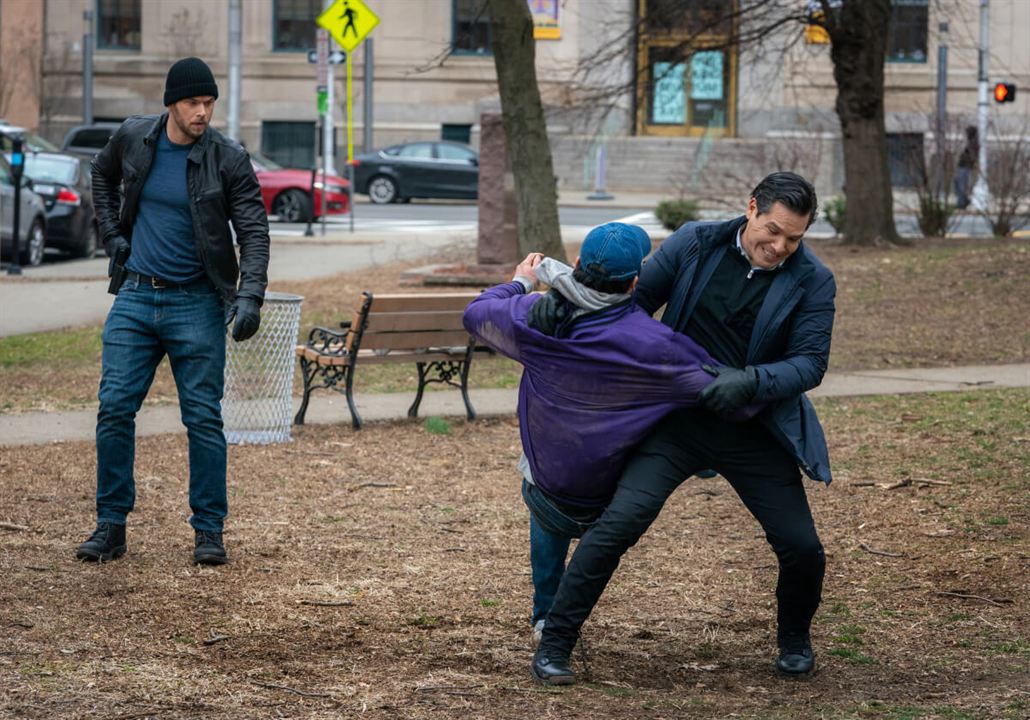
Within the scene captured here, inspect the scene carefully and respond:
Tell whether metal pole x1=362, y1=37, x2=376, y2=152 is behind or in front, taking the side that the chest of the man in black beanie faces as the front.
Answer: behind

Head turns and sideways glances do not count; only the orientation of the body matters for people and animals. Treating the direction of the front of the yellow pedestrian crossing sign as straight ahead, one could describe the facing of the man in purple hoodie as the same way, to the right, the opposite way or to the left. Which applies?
the opposite way

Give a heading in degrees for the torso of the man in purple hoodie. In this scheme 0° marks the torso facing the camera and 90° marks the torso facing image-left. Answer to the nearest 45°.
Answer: approximately 180°

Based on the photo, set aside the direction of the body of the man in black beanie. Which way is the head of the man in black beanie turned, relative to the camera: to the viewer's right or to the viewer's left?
to the viewer's right

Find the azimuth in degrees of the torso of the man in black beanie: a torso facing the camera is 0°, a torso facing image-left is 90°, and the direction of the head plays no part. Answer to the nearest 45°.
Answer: approximately 0°

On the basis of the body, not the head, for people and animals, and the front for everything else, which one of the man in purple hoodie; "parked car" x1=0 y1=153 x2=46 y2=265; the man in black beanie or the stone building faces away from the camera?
the man in purple hoodie

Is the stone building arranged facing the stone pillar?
yes

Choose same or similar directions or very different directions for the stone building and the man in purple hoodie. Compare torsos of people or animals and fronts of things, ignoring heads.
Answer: very different directions
